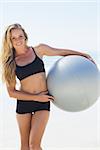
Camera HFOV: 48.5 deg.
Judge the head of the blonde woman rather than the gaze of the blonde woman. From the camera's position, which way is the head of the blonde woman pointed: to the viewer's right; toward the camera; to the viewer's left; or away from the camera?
toward the camera
